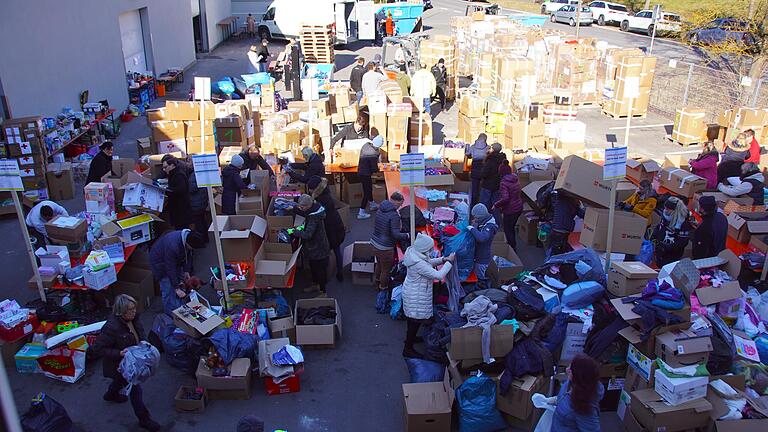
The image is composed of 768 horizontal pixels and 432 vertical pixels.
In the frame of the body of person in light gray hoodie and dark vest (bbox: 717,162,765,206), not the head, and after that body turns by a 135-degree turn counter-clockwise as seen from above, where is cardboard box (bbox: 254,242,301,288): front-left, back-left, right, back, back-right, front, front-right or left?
right

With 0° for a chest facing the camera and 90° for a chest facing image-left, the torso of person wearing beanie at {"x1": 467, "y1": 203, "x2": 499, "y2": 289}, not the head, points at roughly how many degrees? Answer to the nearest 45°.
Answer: approximately 90°

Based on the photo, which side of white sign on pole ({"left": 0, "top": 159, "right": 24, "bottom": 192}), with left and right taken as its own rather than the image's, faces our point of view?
front

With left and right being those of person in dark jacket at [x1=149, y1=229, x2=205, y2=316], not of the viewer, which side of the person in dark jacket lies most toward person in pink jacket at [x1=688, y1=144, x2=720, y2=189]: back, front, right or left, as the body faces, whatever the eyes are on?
front

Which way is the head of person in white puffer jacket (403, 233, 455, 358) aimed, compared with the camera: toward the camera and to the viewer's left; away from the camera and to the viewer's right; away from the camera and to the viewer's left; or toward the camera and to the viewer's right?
away from the camera and to the viewer's right

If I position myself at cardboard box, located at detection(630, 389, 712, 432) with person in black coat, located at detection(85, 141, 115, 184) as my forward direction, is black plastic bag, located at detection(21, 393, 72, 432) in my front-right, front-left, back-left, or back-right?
front-left

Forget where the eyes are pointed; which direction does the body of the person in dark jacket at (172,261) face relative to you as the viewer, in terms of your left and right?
facing to the right of the viewer

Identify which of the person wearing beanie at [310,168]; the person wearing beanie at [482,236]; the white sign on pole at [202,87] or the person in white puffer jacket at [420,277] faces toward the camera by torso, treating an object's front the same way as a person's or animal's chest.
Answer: the white sign on pole

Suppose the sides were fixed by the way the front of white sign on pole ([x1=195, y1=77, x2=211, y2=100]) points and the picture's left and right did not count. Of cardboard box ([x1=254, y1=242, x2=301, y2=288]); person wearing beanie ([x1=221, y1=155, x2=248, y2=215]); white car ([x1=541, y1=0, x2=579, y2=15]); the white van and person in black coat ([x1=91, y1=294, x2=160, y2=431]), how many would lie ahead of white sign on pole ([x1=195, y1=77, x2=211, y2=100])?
3

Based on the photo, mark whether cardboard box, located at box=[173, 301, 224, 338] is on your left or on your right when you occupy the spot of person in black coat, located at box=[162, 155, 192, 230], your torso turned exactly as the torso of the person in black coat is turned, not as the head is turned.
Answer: on your left
